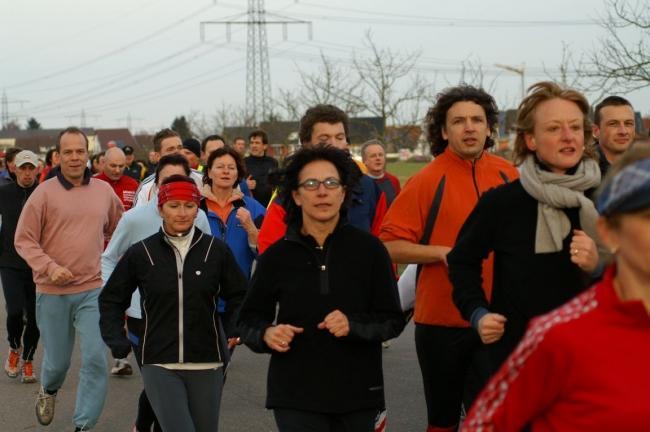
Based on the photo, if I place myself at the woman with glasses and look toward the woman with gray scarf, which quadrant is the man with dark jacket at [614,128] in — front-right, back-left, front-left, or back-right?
front-left

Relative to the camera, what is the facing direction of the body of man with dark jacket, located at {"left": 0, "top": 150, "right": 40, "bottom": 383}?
toward the camera

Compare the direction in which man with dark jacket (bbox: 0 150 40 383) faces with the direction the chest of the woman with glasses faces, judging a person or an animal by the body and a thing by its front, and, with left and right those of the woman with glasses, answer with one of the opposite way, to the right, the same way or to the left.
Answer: the same way

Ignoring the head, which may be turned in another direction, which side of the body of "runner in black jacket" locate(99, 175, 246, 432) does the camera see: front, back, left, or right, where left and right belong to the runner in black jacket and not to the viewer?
front

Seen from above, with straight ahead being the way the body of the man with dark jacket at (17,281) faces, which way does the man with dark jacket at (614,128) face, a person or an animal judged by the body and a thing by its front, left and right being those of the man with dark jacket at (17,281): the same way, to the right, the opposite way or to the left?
the same way

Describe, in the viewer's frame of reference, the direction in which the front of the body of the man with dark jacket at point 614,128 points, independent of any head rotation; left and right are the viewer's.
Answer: facing the viewer and to the right of the viewer

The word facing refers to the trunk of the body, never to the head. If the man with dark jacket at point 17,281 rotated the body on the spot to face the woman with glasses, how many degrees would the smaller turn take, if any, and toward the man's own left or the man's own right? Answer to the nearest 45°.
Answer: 0° — they already face them

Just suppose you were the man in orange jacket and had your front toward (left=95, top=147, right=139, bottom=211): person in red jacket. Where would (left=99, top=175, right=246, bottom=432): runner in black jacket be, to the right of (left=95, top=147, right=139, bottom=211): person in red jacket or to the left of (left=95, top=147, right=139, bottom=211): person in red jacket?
left

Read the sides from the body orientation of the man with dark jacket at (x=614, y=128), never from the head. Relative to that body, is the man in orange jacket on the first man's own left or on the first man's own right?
on the first man's own right

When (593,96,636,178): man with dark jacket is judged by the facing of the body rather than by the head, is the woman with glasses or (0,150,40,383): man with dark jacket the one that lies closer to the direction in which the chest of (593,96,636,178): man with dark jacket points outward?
the woman with glasses

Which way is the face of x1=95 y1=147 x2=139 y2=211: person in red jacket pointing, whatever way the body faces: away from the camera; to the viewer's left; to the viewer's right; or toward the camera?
toward the camera

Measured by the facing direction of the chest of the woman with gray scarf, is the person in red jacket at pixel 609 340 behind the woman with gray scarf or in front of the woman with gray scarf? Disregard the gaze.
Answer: in front

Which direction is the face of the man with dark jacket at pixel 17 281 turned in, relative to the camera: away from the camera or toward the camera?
toward the camera

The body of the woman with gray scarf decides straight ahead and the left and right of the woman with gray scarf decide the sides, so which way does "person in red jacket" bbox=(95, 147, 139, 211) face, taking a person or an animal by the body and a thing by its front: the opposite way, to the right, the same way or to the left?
the same way

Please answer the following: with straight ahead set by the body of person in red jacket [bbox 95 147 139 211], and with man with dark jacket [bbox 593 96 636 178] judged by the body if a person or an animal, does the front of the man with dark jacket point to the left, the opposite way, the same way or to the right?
the same way

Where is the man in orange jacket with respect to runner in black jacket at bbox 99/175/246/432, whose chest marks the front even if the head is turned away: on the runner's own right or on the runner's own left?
on the runner's own left

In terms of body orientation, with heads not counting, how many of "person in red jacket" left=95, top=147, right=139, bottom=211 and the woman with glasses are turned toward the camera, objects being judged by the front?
2

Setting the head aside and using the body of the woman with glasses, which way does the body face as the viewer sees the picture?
toward the camera

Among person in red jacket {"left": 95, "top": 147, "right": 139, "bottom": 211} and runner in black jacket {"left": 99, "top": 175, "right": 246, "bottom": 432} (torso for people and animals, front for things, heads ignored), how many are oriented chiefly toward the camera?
2

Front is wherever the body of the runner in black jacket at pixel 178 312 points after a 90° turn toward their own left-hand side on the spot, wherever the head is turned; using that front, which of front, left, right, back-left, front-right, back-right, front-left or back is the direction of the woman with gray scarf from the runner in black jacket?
front-right
